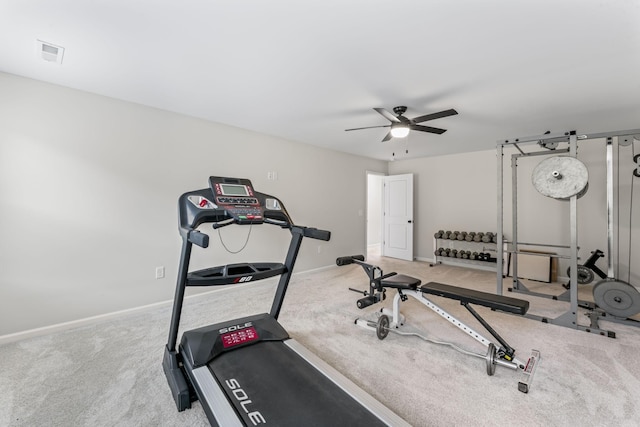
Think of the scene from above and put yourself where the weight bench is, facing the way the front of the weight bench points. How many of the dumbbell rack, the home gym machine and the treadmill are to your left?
1

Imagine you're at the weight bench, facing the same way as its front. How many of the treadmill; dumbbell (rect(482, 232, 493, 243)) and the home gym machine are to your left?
1

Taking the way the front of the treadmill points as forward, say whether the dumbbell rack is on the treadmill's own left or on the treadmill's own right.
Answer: on the treadmill's own right

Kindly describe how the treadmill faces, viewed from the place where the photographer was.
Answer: facing away from the viewer and to the left of the viewer

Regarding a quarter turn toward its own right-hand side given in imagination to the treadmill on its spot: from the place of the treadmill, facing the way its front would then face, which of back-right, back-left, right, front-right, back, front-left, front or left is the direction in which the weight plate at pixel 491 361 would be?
front-right

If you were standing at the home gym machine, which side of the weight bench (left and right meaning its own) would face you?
right

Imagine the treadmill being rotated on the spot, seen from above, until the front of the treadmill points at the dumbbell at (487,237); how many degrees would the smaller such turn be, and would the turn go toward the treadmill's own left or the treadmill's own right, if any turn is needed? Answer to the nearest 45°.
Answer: approximately 90° to the treadmill's own right

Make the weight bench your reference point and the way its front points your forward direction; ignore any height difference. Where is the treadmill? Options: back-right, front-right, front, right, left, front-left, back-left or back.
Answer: left

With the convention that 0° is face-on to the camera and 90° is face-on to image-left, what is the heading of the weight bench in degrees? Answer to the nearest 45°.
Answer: approximately 135°

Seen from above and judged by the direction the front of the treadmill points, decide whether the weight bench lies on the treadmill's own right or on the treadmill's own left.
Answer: on the treadmill's own right

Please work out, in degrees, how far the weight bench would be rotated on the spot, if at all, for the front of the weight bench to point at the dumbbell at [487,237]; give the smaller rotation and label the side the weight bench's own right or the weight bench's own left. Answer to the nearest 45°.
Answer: approximately 45° to the weight bench's own right
